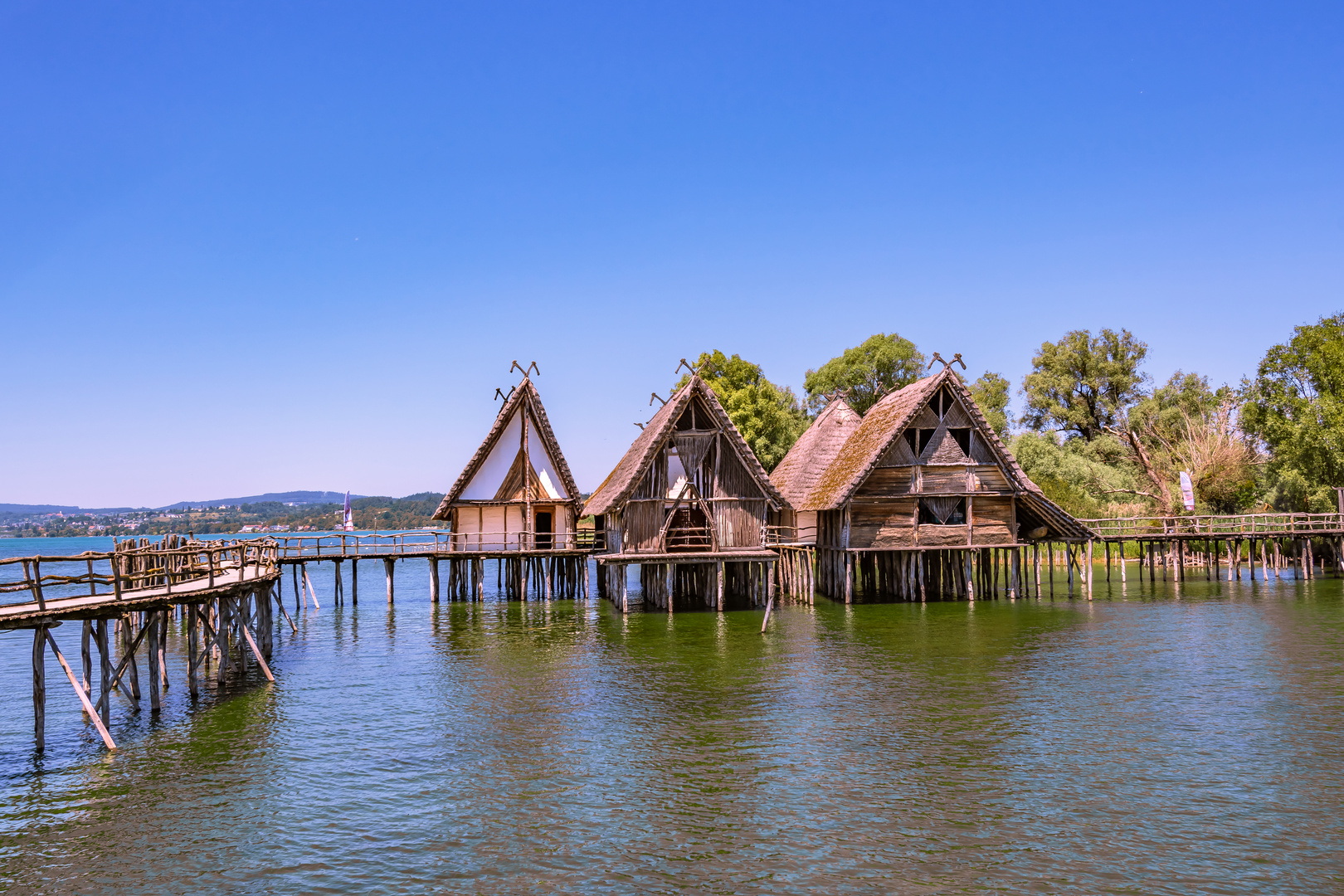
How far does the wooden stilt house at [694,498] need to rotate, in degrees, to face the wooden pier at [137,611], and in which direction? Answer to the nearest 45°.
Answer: approximately 45° to its right

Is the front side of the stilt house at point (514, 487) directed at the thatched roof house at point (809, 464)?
no

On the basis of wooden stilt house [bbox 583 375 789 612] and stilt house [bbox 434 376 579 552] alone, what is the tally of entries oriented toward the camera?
2

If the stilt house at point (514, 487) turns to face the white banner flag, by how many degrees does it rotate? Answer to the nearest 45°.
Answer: approximately 90° to its left

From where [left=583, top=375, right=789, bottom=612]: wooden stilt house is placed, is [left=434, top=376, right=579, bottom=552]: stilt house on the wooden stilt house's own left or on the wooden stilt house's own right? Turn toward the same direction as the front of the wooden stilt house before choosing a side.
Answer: on the wooden stilt house's own right

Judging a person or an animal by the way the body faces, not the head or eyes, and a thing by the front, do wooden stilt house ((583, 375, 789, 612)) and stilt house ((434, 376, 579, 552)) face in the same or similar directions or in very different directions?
same or similar directions

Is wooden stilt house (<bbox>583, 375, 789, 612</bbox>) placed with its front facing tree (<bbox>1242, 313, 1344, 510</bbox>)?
no

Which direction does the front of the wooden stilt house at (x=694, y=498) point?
toward the camera

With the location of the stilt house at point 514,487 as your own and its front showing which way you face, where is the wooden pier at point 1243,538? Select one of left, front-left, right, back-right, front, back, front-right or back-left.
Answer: left

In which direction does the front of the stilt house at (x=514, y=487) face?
toward the camera

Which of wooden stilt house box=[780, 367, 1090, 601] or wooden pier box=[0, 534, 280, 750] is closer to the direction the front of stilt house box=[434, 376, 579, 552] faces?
the wooden pier

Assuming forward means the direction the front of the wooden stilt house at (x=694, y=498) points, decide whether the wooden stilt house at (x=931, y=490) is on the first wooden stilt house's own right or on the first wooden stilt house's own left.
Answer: on the first wooden stilt house's own left

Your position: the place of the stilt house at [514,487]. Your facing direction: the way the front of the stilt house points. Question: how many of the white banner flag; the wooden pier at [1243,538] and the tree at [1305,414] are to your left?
3

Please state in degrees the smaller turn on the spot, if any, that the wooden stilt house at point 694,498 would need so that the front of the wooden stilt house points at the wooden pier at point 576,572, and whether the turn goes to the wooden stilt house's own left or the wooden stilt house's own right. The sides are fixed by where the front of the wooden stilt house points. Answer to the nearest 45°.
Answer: approximately 135° to the wooden stilt house's own right
